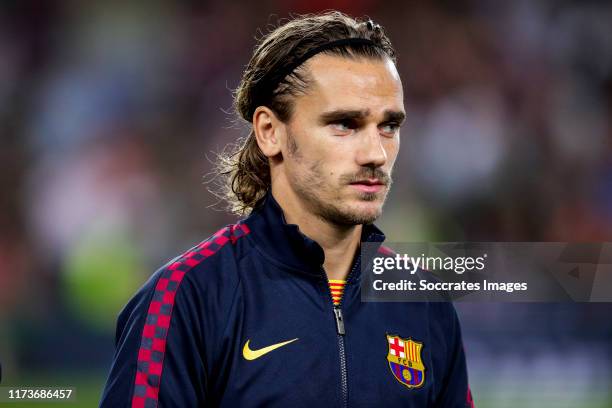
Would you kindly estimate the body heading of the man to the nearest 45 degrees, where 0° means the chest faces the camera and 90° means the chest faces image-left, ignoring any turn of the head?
approximately 315°

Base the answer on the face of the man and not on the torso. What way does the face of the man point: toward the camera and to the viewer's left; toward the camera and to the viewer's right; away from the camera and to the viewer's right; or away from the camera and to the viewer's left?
toward the camera and to the viewer's right
